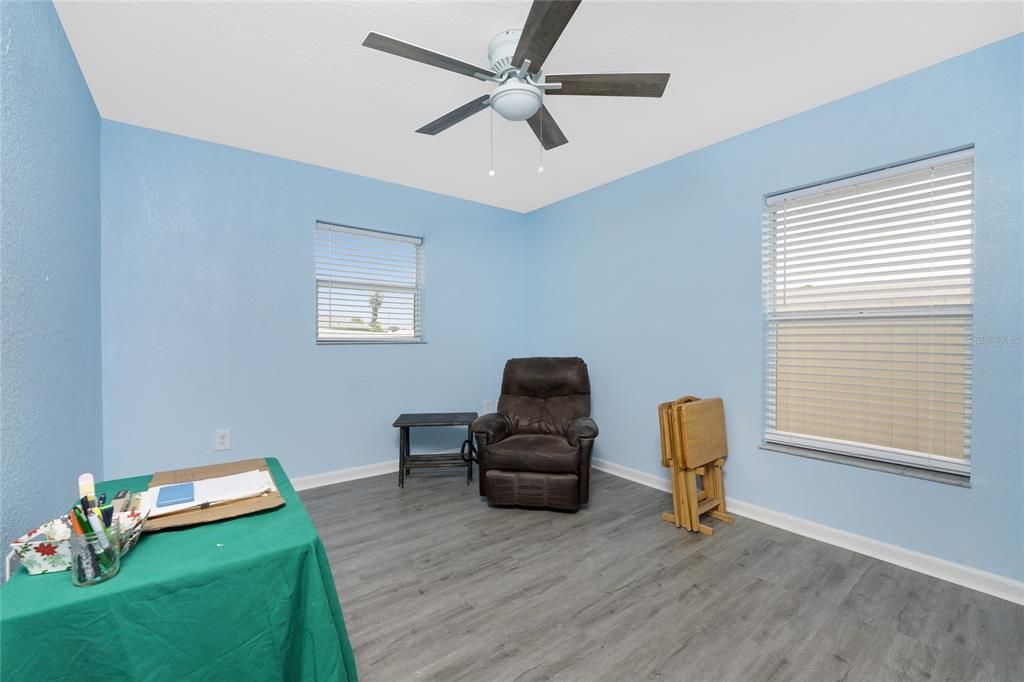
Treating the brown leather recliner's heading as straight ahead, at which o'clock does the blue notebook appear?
The blue notebook is roughly at 1 o'clock from the brown leather recliner.

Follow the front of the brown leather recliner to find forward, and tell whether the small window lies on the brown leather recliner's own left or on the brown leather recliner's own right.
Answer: on the brown leather recliner's own right

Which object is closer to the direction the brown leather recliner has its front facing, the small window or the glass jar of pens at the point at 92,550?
the glass jar of pens

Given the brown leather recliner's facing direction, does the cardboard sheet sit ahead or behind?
ahead

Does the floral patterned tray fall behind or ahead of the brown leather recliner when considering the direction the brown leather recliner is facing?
ahead

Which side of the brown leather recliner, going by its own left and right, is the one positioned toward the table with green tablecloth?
front

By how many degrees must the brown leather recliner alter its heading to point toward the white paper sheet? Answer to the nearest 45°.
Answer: approximately 45° to its right

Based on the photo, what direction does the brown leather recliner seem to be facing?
toward the camera

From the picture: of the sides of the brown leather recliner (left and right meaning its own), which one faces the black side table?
right
